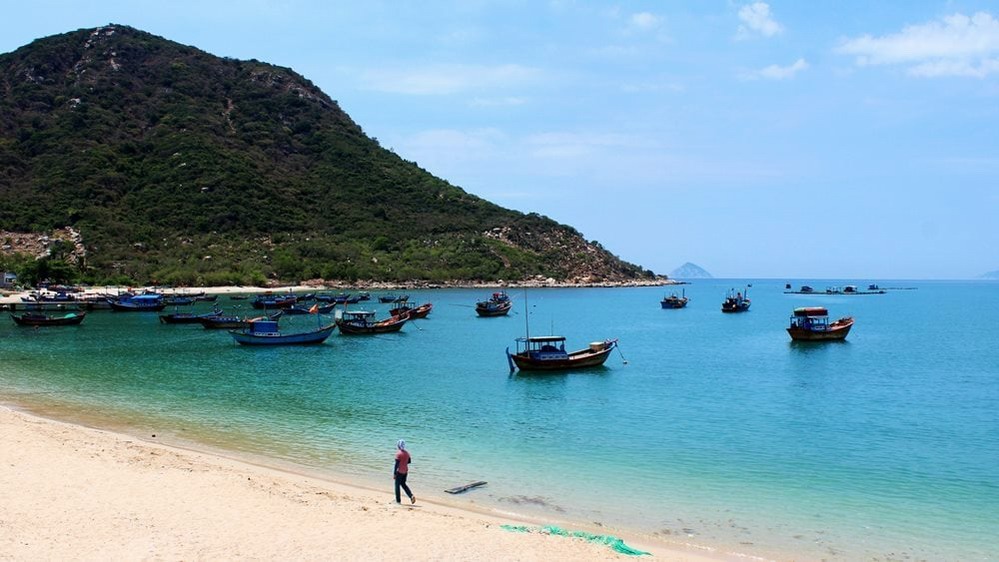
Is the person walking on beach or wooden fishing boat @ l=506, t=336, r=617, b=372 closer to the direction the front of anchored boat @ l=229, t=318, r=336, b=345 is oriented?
the wooden fishing boat

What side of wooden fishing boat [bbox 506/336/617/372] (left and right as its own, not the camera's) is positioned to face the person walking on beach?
right

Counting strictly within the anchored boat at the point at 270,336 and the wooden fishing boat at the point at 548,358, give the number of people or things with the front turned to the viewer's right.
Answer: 2

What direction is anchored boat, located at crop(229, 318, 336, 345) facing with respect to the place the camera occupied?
facing to the right of the viewer

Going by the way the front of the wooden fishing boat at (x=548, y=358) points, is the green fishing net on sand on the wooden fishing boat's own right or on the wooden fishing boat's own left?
on the wooden fishing boat's own right

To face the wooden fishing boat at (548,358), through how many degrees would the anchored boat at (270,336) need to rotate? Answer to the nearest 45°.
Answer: approximately 45° to its right

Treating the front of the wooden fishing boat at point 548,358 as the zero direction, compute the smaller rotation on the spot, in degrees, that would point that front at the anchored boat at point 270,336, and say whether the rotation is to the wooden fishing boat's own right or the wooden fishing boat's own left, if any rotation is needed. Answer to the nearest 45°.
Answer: approximately 135° to the wooden fishing boat's own left

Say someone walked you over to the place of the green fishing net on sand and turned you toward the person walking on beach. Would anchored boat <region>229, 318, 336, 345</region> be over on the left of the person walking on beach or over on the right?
right

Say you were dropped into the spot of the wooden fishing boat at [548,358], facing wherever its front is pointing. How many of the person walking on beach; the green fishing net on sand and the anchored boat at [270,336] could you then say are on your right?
2

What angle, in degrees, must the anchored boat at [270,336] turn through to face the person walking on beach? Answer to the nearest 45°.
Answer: approximately 90° to its right

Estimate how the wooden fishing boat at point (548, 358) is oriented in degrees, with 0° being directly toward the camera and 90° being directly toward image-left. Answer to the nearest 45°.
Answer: approximately 270°

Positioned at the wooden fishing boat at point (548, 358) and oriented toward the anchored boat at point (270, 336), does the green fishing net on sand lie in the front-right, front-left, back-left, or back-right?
back-left
